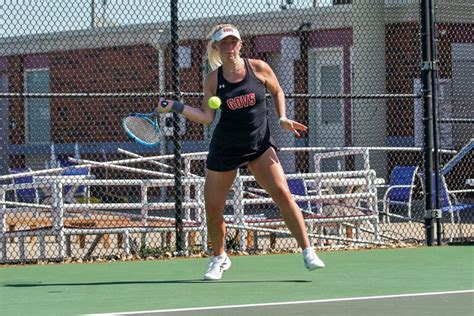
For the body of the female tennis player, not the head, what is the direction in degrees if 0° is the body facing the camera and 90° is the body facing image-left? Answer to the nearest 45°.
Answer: approximately 0°

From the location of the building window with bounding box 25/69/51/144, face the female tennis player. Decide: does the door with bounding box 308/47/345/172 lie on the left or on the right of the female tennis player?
left

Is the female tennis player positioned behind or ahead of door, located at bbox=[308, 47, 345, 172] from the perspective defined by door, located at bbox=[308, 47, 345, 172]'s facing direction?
ahead

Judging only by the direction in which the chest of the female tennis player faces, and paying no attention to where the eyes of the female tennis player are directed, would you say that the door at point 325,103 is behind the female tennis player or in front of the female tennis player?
behind

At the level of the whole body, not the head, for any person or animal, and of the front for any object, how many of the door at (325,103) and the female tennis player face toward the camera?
2
